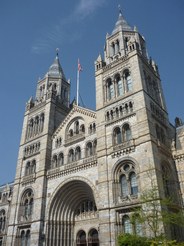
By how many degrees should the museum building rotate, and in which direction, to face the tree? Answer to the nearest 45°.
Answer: approximately 90° to its left

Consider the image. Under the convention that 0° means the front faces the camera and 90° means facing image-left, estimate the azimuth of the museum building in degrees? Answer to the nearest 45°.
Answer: approximately 45°
